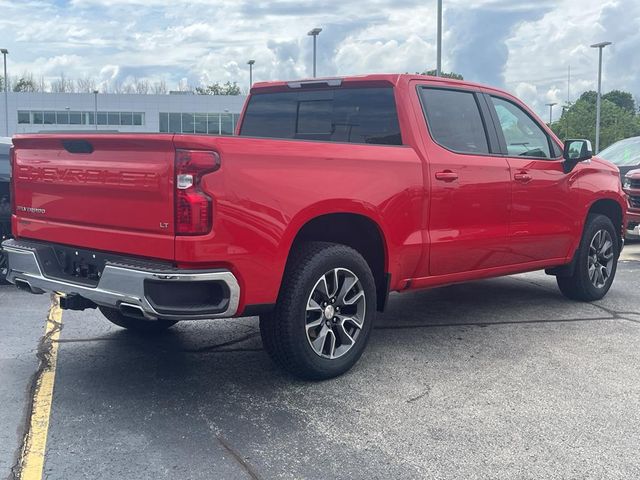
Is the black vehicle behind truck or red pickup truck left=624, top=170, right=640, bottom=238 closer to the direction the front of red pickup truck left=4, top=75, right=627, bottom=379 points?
the red pickup truck

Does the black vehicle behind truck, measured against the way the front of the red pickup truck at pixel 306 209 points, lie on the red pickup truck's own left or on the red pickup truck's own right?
on the red pickup truck's own left

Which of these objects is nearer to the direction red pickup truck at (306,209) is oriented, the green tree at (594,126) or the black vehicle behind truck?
the green tree

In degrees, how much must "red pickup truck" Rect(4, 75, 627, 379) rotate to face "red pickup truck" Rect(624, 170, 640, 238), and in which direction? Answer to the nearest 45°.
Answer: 0° — it already faces it

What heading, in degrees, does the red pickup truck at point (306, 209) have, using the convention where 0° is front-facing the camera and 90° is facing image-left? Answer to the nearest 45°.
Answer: approximately 225°
